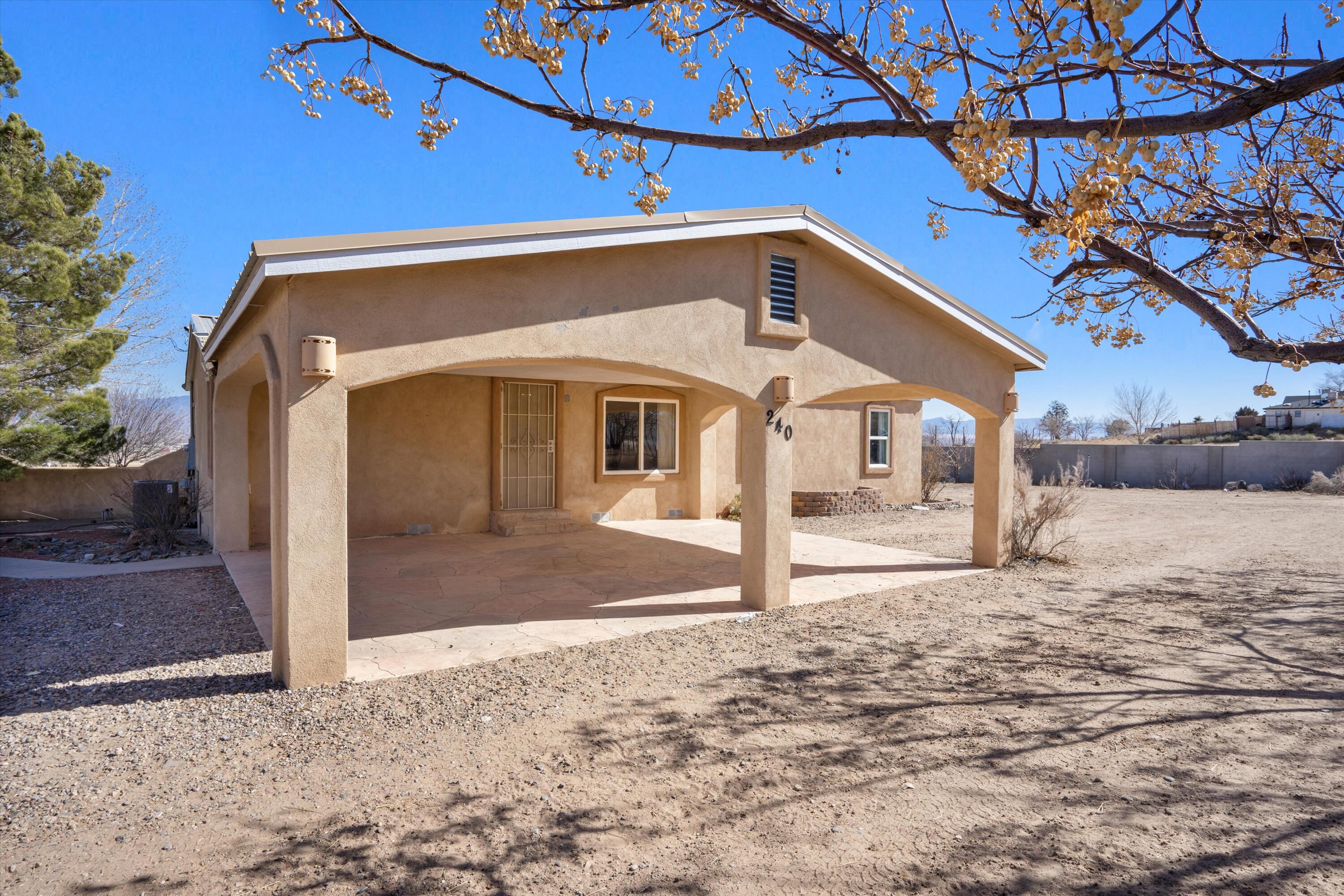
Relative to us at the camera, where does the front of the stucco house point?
facing the viewer and to the right of the viewer

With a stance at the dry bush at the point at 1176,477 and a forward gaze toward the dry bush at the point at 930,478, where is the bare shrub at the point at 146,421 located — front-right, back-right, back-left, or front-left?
front-right

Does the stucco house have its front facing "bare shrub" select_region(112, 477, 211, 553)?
no

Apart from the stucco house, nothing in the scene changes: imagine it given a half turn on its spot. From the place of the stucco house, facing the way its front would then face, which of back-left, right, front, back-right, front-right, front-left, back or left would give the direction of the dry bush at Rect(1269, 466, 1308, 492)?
right

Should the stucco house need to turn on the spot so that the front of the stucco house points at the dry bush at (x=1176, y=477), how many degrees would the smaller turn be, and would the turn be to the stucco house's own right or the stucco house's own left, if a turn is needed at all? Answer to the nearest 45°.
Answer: approximately 90° to the stucco house's own left

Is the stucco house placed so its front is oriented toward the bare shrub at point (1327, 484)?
no

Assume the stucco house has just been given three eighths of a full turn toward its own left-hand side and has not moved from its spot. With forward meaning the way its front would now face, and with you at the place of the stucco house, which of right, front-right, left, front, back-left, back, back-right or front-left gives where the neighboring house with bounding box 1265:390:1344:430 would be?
front-right

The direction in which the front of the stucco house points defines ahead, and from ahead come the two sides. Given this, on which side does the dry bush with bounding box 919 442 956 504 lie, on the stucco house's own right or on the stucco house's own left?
on the stucco house's own left

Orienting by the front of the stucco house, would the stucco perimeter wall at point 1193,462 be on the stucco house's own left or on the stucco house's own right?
on the stucco house's own left

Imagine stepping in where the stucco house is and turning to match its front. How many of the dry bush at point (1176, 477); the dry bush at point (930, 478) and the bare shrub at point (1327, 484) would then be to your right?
0

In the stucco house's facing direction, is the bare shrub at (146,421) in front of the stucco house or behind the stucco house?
behind
